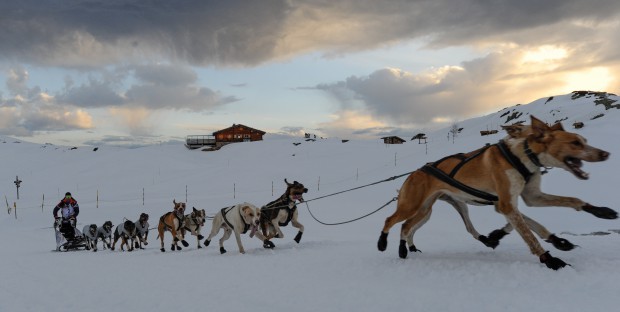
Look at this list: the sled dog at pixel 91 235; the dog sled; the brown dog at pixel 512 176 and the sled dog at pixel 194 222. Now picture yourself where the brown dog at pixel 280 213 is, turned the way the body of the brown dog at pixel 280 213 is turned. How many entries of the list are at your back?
3

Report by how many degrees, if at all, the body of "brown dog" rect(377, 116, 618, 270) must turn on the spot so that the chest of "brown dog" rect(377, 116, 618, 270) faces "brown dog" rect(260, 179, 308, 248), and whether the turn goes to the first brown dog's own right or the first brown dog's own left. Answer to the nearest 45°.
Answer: approximately 135° to the first brown dog's own left

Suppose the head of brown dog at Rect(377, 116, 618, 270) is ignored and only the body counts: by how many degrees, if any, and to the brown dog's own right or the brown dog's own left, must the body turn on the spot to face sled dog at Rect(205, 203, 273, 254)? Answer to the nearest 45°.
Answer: approximately 135° to the brown dog's own left

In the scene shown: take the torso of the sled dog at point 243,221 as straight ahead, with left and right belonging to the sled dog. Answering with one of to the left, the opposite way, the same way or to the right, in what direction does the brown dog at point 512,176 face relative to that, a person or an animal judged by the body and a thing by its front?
the same way

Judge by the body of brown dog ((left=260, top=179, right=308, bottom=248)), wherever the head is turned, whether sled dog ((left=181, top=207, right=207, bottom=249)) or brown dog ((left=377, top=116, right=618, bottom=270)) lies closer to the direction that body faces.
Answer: the brown dog

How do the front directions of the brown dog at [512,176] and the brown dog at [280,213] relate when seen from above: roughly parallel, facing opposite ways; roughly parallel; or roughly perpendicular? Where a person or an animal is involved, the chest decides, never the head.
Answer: roughly parallel

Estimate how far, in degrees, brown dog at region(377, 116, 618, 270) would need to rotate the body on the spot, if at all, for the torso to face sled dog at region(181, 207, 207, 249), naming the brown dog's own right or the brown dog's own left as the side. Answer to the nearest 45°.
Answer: approximately 135° to the brown dog's own left

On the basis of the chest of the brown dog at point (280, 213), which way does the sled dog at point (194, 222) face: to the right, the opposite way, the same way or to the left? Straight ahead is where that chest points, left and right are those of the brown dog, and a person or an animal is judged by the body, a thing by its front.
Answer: the same way

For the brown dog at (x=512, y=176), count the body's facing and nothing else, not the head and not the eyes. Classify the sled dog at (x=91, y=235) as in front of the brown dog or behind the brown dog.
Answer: behind

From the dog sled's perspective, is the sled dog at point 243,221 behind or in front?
in front

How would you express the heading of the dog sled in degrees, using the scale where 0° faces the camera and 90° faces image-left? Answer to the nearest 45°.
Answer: approximately 315°

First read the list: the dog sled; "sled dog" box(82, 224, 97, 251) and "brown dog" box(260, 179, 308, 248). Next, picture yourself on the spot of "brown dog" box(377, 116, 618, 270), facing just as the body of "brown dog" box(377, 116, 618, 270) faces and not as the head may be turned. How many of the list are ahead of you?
0

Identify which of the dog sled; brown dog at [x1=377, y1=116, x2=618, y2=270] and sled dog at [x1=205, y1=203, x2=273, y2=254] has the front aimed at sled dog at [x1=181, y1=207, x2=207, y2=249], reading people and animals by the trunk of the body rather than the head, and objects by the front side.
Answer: the dog sled

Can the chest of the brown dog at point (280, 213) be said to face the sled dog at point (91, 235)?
no

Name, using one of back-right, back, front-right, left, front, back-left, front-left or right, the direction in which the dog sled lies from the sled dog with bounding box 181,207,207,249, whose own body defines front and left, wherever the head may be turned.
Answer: back

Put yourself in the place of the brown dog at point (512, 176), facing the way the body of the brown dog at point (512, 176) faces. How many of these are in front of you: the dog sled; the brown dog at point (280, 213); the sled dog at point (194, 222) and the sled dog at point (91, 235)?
0

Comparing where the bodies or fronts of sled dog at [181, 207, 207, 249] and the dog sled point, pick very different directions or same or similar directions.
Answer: same or similar directions

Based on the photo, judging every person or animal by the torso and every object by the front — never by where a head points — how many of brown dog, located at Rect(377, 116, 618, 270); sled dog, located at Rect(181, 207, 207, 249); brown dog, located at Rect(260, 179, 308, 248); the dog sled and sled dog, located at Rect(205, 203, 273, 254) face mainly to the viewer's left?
0

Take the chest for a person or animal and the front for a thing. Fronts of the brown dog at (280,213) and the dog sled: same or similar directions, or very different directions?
same or similar directions

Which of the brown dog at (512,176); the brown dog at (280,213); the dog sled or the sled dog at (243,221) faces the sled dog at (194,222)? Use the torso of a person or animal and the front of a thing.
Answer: the dog sled

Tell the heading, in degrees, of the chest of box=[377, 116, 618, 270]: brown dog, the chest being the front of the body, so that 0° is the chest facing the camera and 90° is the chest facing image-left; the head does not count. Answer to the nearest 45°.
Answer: approximately 270°

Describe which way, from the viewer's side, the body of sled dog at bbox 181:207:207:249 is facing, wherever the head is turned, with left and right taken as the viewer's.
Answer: facing the viewer and to the right of the viewer

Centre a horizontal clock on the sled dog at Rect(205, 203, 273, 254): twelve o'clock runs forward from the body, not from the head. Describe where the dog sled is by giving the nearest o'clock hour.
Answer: The dog sled is roughly at 6 o'clock from the sled dog.

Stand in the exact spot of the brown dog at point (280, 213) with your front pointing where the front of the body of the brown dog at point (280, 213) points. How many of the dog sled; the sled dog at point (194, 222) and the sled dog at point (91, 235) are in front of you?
0
